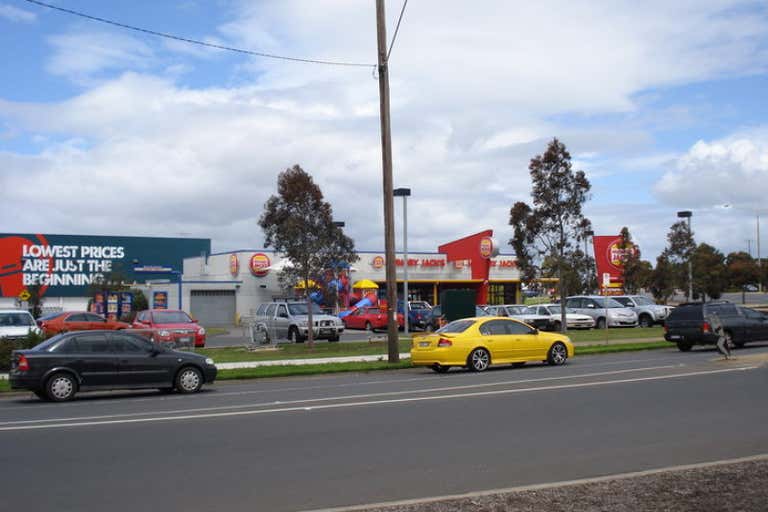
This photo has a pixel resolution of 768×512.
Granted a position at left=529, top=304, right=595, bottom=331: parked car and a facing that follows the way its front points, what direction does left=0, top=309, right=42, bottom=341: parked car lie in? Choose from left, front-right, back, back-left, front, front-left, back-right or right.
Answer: right

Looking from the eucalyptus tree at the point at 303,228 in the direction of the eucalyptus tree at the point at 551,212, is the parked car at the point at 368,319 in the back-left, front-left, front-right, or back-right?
front-left

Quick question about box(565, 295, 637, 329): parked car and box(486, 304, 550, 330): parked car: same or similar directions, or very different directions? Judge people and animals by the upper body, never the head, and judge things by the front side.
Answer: same or similar directions

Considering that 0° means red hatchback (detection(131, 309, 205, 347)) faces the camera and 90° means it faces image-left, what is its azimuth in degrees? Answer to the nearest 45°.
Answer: approximately 315°

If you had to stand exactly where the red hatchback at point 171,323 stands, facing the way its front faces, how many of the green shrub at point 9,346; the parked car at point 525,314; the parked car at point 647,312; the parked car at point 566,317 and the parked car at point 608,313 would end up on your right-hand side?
1

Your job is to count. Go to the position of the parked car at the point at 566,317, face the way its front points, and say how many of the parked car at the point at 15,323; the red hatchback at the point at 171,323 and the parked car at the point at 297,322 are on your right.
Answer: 3

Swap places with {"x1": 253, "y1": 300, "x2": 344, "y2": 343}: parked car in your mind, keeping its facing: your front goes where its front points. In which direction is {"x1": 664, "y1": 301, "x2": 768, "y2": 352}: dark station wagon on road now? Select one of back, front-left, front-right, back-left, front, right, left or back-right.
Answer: front

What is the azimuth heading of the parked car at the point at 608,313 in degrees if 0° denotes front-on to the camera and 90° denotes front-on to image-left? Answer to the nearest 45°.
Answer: approximately 315°

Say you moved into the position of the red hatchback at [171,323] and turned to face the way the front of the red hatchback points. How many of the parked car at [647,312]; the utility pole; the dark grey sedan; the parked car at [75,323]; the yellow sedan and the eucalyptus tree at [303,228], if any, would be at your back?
1

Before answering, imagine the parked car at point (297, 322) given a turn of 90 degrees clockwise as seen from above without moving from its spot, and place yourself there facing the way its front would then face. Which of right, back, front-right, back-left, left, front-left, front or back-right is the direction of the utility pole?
front-left

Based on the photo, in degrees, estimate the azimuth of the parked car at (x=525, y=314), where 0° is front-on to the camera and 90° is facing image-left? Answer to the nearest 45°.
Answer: approximately 315°

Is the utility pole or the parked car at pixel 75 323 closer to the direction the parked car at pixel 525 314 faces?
the utility pole

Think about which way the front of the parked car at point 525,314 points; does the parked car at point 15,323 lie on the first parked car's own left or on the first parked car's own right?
on the first parked car's own right
